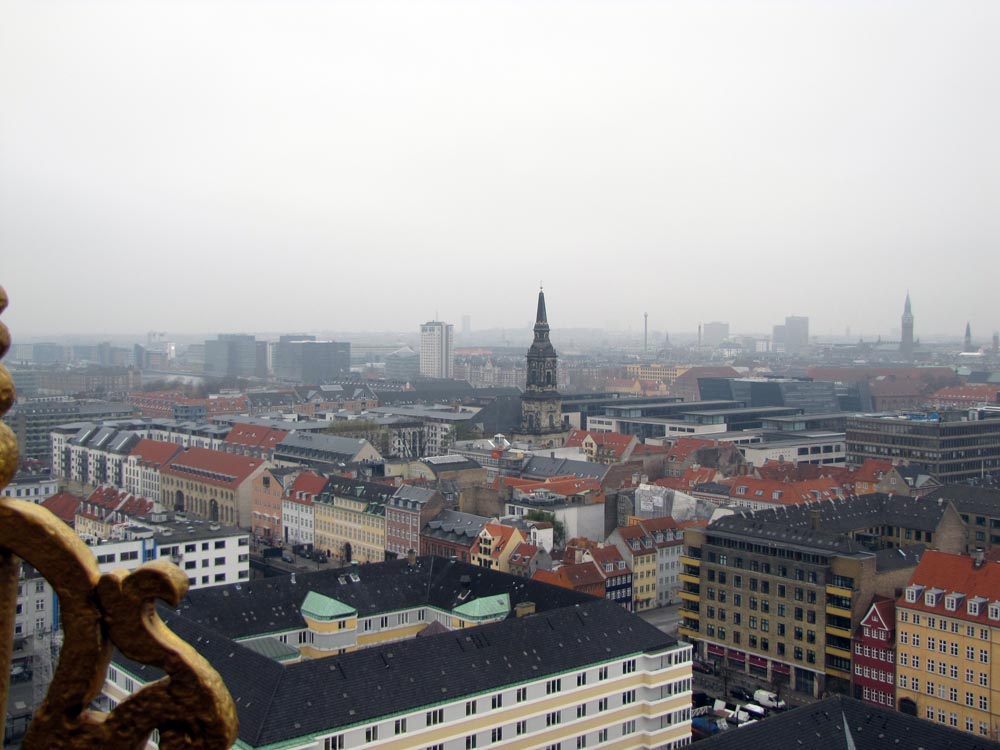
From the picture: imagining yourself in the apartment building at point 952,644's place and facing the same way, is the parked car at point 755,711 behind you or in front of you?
in front

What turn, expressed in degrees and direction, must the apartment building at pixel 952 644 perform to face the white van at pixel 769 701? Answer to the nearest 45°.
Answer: approximately 45° to its right

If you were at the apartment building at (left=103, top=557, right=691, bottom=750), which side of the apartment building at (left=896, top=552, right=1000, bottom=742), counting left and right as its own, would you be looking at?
front

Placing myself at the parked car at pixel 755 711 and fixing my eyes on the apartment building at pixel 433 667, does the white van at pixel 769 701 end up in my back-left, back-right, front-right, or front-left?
back-right

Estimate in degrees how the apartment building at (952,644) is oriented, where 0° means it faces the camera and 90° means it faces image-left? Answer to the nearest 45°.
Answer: approximately 45°

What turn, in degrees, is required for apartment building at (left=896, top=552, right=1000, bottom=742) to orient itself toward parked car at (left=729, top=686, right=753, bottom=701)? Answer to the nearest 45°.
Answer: approximately 45° to its right

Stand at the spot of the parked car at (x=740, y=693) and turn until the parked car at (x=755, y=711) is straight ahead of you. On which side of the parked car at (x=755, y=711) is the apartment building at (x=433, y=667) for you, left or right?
right
